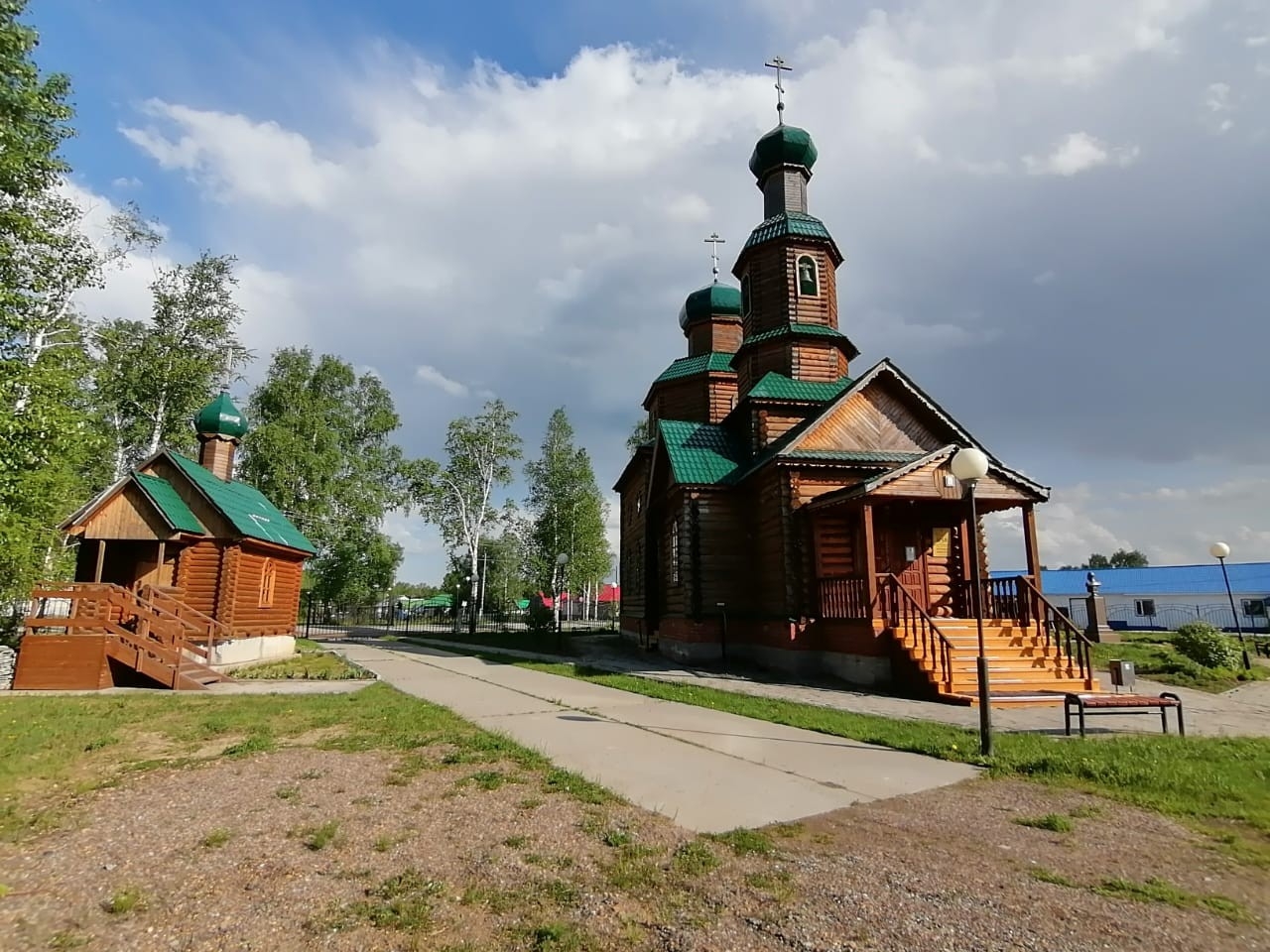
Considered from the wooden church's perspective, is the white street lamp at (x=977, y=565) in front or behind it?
in front

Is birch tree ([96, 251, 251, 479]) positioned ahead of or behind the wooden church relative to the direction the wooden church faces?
behind

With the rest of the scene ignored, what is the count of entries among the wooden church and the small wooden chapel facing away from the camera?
0

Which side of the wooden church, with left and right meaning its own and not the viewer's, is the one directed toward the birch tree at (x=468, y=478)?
back

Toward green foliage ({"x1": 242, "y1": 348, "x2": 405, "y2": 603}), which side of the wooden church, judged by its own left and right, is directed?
back

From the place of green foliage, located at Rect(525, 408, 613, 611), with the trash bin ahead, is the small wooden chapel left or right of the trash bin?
right

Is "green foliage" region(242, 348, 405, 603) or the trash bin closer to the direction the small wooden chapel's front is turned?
the trash bin

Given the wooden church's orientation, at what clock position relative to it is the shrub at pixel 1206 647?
The shrub is roughly at 10 o'clock from the wooden church.

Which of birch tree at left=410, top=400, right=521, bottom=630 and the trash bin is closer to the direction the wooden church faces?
the trash bin

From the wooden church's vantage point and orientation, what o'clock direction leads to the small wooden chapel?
The small wooden chapel is roughly at 4 o'clock from the wooden church.

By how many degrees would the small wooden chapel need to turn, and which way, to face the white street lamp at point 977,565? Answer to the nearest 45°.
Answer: approximately 90° to its left

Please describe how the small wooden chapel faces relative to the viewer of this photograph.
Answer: facing the viewer and to the left of the viewer

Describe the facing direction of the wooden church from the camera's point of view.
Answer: facing the viewer and to the right of the viewer

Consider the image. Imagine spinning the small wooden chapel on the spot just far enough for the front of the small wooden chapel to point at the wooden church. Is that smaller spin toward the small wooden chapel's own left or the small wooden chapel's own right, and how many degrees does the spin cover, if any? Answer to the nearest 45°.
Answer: approximately 90° to the small wooden chapel's own left

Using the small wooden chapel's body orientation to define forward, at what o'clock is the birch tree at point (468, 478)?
The birch tree is roughly at 6 o'clock from the small wooden chapel.

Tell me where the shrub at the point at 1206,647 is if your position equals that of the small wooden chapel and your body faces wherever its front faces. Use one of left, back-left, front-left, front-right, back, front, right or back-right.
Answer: left

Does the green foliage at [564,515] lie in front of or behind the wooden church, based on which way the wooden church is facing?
behind
